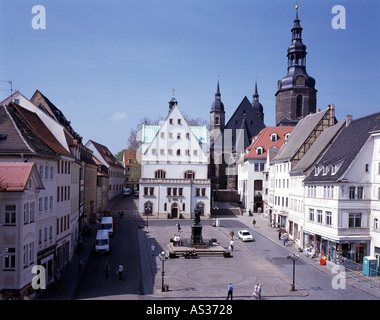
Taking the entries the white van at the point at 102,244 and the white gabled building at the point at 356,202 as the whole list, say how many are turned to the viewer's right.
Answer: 0

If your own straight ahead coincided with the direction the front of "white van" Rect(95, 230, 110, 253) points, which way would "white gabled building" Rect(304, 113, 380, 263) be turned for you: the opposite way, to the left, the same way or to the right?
to the right

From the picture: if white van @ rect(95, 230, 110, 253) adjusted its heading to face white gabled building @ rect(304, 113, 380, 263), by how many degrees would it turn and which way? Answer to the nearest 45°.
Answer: approximately 90° to its left

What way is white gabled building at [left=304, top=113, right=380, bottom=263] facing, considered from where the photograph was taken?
facing the viewer and to the left of the viewer

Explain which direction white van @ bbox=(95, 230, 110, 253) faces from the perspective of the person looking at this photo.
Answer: facing the viewer

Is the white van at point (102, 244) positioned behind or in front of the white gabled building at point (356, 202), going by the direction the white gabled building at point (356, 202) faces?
in front
